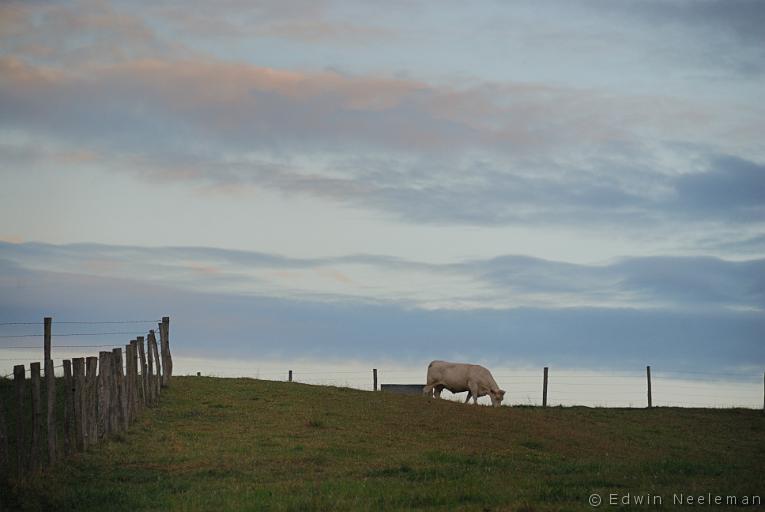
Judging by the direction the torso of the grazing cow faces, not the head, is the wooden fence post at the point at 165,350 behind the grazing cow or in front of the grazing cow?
behind

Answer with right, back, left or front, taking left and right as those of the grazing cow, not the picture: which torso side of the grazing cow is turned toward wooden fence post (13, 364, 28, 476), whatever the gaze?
right

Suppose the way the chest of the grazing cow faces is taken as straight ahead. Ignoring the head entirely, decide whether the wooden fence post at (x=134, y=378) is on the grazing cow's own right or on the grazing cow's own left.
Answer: on the grazing cow's own right

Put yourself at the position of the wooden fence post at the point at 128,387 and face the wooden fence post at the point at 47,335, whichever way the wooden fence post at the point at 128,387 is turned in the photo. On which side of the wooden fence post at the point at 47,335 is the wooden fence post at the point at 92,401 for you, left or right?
left

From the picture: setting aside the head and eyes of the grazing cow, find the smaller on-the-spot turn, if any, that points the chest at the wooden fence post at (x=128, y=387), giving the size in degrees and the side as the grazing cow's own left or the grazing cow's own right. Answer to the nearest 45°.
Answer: approximately 135° to the grazing cow's own right

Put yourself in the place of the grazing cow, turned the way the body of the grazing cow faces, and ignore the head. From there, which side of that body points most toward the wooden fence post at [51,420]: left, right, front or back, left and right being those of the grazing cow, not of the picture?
right

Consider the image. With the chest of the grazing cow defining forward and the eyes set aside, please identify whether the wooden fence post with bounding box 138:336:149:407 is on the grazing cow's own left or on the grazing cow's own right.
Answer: on the grazing cow's own right

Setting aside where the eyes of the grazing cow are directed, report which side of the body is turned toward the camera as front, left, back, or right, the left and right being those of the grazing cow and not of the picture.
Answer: right

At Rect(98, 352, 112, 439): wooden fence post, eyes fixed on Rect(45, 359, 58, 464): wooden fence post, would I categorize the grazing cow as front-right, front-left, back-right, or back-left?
back-left
